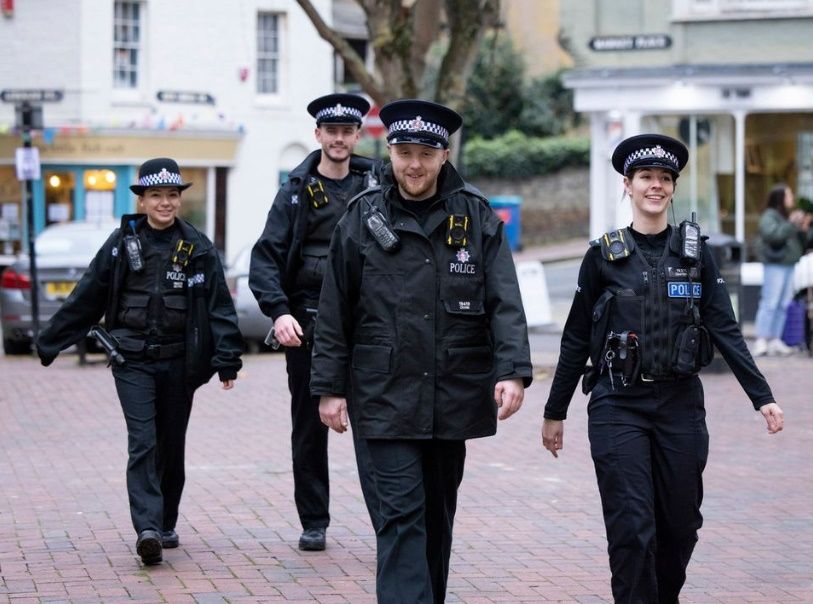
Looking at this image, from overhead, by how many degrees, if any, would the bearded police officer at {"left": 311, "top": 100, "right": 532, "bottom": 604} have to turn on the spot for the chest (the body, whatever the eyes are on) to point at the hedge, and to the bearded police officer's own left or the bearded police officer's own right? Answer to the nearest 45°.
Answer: approximately 180°

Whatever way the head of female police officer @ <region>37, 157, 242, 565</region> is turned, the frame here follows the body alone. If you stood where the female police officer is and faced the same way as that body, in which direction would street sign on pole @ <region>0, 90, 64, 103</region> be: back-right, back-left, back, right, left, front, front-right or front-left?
back

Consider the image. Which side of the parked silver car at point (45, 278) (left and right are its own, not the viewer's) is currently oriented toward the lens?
back

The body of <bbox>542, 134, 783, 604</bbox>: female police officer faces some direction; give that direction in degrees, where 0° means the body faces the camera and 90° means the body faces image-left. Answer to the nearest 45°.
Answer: approximately 0°

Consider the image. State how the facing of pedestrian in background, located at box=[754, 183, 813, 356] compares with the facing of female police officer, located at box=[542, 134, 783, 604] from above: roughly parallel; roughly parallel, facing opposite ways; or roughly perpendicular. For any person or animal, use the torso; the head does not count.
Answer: roughly perpendicular

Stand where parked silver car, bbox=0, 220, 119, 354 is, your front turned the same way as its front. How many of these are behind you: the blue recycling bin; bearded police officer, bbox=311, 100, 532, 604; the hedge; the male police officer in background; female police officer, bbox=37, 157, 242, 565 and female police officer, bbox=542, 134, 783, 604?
4

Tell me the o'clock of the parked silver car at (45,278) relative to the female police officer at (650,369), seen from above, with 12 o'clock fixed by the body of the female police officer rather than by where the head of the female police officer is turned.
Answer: The parked silver car is roughly at 5 o'clock from the female police officer.

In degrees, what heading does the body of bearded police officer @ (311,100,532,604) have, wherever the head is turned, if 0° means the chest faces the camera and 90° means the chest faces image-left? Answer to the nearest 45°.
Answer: approximately 0°

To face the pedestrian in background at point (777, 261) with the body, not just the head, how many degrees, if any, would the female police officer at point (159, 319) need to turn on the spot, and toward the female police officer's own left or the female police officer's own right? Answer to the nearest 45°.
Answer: approximately 135° to the female police officer's own left
